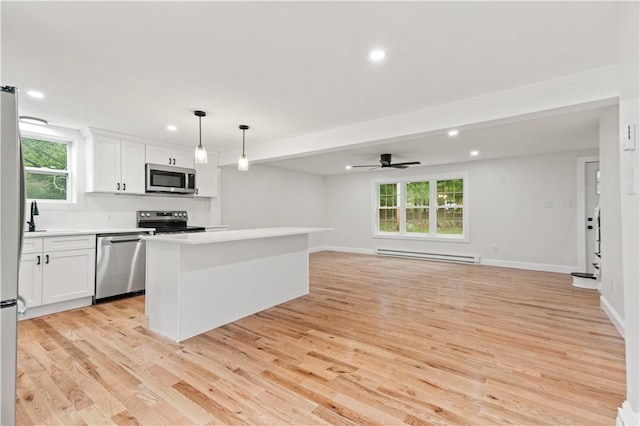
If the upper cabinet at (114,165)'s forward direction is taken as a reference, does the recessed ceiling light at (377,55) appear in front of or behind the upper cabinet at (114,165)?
in front

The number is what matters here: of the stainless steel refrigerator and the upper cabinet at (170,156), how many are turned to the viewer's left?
0

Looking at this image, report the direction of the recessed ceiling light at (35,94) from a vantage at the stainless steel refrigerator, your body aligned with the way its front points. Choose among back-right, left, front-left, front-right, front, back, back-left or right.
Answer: left

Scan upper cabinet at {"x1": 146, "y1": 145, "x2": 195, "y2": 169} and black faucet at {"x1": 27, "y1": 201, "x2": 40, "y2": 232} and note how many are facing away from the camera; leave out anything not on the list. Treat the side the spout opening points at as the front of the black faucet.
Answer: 0

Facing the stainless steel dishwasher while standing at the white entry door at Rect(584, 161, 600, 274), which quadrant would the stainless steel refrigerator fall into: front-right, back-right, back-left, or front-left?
front-left

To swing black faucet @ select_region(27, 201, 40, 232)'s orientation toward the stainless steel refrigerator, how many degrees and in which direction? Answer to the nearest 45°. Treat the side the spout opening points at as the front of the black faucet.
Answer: approximately 45° to its right

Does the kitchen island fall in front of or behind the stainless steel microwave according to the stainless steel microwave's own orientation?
in front

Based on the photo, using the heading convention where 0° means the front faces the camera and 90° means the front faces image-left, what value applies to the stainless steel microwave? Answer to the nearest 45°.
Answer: approximately 315°

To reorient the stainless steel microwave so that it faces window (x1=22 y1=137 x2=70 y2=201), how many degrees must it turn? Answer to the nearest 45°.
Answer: approximately 135° to its right

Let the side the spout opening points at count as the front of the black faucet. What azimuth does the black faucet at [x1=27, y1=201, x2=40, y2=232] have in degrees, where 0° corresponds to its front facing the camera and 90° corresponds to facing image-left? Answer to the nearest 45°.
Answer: approximately 315°

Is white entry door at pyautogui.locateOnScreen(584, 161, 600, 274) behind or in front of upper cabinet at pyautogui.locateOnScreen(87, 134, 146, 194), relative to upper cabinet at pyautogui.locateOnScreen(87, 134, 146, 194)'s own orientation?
in front

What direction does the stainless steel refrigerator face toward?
to the viewer's right

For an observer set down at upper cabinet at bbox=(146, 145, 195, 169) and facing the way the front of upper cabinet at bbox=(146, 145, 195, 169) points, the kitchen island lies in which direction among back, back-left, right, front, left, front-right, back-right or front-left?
front-right
